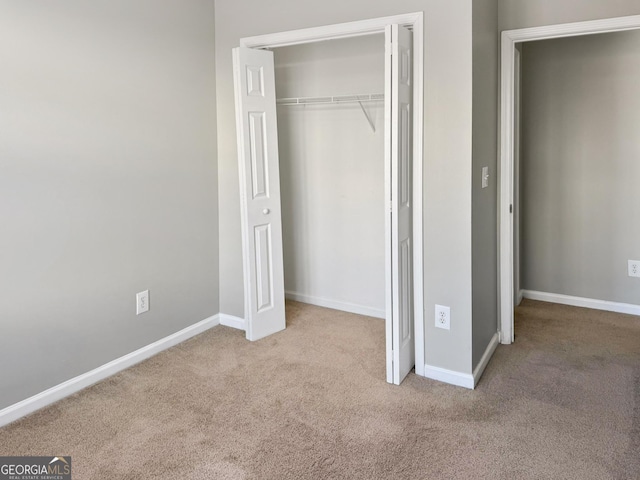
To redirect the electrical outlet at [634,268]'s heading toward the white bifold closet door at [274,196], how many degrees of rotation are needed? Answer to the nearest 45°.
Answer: approximately 45° to its right

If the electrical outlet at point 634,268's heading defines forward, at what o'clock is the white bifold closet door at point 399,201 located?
The white bifold closet door is roughly at 1 o'clock from the electrical outlet.

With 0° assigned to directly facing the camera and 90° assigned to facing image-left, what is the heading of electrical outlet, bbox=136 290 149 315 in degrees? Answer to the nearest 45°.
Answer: approximately 315°
